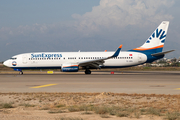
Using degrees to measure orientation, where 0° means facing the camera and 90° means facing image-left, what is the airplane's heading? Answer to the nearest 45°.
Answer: approximately 90°
